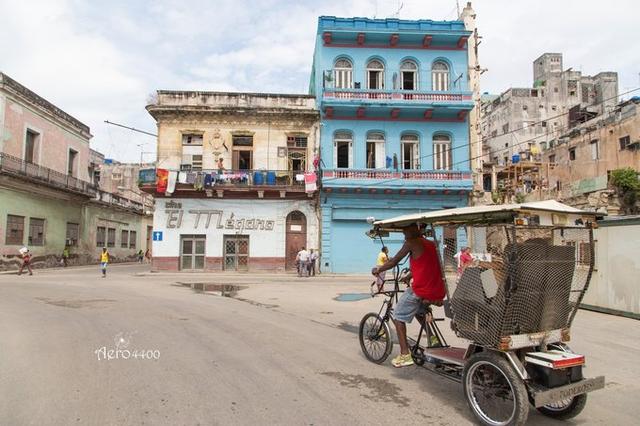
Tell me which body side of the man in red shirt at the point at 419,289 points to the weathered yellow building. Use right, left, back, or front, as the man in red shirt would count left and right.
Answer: front

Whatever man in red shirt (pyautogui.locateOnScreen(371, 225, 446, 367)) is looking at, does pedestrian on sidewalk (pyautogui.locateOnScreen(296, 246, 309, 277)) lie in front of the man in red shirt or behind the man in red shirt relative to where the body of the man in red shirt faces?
in front

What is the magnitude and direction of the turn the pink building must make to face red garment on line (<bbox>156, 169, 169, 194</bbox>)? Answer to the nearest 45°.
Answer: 0° — it already faces it

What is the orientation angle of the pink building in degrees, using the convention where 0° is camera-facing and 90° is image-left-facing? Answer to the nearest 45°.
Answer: approximately 315°

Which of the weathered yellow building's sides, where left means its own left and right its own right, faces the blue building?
left

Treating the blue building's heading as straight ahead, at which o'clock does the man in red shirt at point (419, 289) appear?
The man in red shirt is roughly at 12 o'clock from the blue building.

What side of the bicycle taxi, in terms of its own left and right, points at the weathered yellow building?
front

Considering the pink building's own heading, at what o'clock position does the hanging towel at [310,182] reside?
The hanging towel is roughly at 12 o'clock from the pink building.

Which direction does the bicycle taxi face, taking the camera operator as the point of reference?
facing away from the viewer and to the left of the viewer

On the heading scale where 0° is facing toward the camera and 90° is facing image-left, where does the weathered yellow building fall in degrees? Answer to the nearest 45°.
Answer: approximately 0°

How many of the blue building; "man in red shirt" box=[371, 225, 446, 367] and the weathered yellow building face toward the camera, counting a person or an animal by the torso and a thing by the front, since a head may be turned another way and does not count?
2

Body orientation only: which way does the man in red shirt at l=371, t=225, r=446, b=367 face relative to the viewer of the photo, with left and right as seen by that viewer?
facing away from the viewer and to the left of the viewer
